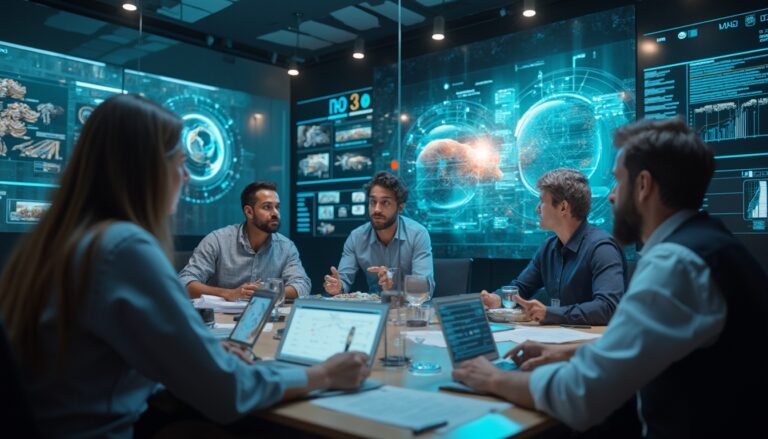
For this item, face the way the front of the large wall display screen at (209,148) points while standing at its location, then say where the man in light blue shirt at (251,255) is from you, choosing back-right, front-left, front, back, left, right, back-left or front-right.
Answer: front-right

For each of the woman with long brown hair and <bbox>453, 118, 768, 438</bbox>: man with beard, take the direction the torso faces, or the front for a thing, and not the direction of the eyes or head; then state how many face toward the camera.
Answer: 0

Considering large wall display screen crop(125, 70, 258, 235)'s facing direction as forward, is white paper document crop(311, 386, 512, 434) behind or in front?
in front

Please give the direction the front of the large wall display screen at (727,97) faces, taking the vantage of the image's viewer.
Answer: facing the viewer and to the left of the viewer

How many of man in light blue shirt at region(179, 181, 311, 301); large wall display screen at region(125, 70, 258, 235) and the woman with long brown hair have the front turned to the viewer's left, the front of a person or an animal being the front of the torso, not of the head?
0

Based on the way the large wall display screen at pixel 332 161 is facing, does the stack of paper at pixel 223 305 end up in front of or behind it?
in front

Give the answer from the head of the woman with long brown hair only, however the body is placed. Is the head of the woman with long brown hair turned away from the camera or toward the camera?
away from the camera

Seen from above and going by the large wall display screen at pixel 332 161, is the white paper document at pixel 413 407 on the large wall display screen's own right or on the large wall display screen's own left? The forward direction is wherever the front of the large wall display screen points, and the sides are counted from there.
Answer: on the large wall display screen's own left

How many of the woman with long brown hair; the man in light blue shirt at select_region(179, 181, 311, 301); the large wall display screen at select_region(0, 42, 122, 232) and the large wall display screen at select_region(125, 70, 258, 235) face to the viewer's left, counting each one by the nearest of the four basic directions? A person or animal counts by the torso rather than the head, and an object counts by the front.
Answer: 0

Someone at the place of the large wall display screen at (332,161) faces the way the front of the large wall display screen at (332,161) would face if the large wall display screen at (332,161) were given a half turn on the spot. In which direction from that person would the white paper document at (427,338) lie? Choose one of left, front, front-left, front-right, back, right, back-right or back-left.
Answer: back-right

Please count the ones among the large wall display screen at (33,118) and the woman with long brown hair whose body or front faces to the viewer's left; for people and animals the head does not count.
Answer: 0

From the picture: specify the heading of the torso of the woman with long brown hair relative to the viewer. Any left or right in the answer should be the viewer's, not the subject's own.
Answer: facing away from the viewer and to the right of the viewer

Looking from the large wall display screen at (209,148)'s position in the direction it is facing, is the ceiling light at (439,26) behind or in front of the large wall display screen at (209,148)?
in front

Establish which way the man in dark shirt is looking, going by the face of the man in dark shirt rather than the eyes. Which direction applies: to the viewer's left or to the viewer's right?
to the viewer's left

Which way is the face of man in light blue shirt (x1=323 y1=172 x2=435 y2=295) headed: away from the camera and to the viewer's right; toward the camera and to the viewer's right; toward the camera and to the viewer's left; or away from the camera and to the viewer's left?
toward the camera and to the viewer's left

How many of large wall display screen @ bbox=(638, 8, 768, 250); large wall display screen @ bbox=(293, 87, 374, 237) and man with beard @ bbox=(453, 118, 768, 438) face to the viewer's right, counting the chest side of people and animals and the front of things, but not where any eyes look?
0
